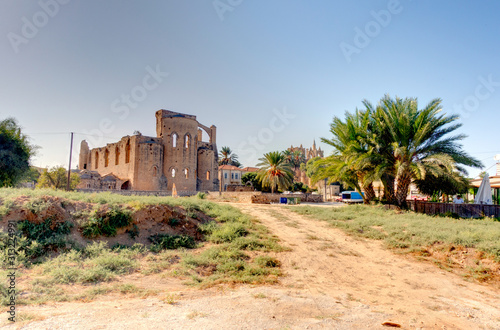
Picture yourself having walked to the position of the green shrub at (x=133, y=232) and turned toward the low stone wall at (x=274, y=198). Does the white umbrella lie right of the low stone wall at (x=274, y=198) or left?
right

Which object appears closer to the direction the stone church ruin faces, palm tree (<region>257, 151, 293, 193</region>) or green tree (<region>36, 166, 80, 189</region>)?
the green tree

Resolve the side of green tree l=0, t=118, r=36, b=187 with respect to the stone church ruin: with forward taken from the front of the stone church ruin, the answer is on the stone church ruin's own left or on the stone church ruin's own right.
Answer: on the stone church ruin's own left
